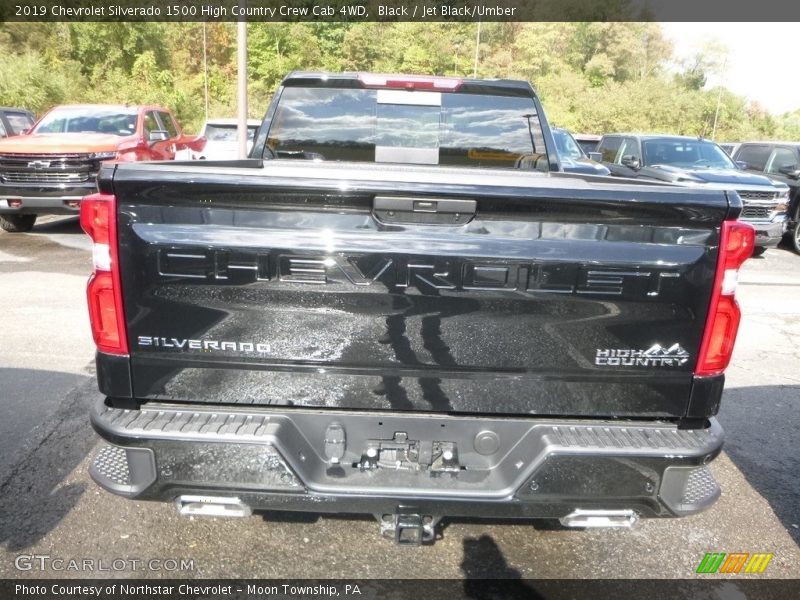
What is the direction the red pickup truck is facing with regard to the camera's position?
facing the viewer and to the left of the viewer

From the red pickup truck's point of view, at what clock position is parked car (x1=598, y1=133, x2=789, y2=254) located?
The parked car is roughly at 8 o'clock from the red pickup truck.

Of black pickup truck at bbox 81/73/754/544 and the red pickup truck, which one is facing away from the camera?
the black pickup truck

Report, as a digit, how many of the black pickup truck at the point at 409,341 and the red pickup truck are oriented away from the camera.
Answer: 1

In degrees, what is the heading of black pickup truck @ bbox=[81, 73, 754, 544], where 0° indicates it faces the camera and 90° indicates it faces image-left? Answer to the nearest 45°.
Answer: approximately 180°

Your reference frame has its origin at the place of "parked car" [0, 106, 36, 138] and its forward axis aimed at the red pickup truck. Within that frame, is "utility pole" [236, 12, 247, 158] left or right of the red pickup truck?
left

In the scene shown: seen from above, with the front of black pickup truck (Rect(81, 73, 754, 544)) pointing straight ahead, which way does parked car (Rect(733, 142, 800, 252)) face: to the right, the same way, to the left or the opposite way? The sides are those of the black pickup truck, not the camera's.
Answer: the opposite way

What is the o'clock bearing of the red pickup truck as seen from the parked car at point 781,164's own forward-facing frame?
The red pickup truck is roughly at 3 o'clock from the parked car.

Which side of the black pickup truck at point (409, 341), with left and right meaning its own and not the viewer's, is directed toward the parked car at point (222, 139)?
front

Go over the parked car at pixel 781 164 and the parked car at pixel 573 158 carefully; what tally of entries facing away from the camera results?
0

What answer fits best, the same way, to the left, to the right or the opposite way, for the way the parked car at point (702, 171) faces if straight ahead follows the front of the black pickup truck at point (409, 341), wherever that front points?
the opposite way

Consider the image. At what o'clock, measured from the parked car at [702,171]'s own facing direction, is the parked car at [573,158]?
the parked car at [573,158] is roughly at 5 o'clock from the parked car at [702,171].

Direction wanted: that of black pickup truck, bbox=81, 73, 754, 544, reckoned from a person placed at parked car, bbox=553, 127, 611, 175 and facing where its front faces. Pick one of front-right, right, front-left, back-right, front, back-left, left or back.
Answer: front-right

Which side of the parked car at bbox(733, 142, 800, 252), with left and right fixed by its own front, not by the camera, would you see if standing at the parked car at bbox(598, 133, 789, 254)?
right

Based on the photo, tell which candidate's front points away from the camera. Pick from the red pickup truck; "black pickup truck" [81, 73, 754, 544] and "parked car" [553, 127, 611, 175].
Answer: the black pickup truck

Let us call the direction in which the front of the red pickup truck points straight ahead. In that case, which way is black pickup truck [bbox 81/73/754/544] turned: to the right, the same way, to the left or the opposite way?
the opposite way

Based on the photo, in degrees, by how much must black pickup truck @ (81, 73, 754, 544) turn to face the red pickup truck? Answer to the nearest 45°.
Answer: approximately 45° to its left
